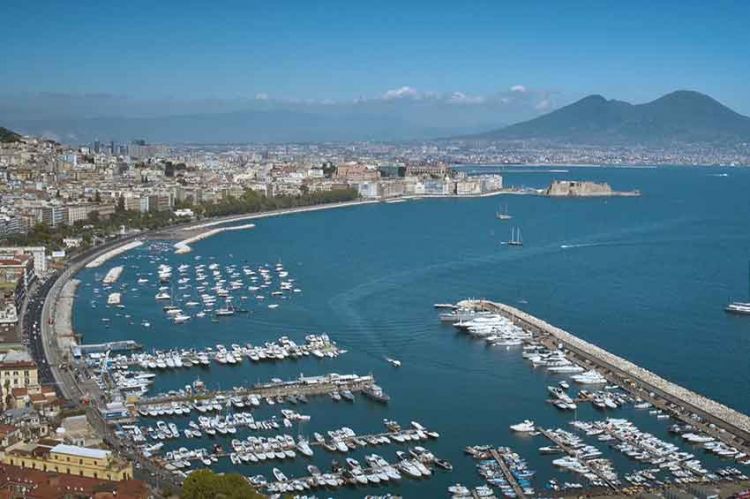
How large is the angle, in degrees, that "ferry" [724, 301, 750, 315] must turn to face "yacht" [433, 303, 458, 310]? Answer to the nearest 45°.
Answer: approximately 45° to its left

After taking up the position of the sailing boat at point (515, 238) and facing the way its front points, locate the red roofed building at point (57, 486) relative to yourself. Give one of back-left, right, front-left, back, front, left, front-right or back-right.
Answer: left

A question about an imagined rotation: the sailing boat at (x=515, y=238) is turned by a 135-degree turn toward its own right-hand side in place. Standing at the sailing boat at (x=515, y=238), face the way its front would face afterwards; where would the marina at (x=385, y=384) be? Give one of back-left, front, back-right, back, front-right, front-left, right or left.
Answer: back-right

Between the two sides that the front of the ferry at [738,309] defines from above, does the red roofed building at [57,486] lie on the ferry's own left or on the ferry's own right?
on the ferry's own left

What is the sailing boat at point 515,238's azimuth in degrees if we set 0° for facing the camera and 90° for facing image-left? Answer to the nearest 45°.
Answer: approximately 90°

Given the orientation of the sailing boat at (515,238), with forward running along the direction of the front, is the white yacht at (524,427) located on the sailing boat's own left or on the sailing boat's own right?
on the sailing boat's own left

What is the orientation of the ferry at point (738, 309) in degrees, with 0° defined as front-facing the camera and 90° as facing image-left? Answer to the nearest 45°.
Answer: approximately 90°

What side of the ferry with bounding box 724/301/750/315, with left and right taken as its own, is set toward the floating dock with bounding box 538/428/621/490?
left

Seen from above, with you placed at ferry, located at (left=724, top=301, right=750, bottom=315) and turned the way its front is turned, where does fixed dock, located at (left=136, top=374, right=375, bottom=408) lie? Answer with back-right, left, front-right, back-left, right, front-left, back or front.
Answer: front-left

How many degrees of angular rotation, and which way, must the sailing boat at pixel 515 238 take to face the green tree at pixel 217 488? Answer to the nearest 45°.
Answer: approximately 90° to its left
